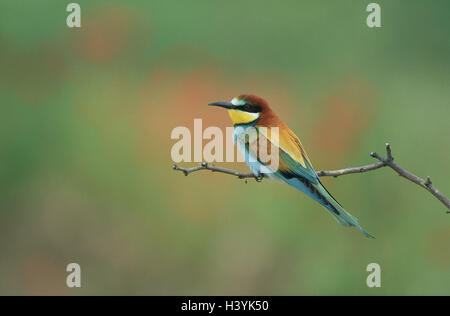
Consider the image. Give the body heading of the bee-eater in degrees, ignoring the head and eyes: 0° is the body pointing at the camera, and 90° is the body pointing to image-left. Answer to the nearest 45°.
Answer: approximately 90°
